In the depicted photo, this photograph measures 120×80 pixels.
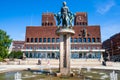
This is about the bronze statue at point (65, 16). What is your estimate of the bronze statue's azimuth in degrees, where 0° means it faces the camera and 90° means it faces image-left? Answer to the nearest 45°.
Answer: approximately 0°
